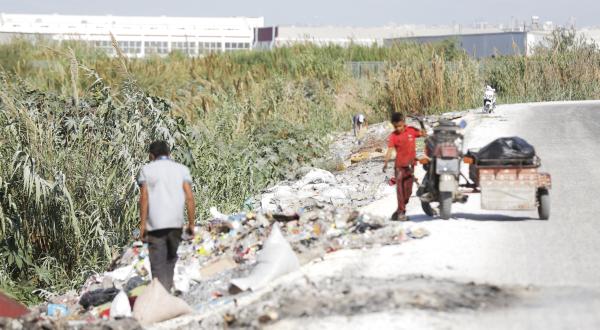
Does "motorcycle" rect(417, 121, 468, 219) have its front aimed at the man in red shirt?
no

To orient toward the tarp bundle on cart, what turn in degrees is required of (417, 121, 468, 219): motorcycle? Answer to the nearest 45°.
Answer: approximately 90° to its right

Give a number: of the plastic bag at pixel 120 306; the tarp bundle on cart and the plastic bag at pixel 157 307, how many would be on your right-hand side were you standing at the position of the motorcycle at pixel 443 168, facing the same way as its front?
1

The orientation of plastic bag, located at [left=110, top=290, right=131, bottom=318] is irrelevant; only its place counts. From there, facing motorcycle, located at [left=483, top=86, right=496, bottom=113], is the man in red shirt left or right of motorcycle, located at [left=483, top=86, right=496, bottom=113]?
right

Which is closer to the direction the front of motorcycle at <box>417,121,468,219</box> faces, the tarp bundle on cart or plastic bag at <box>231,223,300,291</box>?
the tarp bundle on cart

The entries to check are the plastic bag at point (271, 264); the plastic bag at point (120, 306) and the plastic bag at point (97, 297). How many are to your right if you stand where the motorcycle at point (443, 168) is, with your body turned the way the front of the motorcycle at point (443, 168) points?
0

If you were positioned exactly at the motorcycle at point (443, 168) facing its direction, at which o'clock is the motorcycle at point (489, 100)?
the motorcycle at point (489, 100) is roughly at 12 o'clock from the motorcycle at point (443, 168).

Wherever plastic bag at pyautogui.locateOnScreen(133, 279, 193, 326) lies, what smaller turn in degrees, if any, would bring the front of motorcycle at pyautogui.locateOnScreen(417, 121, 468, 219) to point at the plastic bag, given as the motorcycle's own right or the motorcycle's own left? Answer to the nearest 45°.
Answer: approximately 135° to the motorcycle's own left

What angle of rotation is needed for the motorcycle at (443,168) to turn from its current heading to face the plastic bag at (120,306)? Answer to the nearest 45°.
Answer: approximately 135° to its left

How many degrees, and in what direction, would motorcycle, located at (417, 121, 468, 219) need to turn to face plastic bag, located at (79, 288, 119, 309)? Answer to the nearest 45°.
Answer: approximately 90° to its left

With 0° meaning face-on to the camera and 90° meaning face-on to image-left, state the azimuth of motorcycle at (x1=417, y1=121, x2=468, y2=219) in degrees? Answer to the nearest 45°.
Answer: approximately 180°

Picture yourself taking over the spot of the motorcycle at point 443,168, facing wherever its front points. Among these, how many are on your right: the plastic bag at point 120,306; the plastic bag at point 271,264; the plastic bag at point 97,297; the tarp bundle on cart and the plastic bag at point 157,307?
1

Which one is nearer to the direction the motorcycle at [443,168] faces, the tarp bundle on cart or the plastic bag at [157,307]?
the tarp bundle on cart

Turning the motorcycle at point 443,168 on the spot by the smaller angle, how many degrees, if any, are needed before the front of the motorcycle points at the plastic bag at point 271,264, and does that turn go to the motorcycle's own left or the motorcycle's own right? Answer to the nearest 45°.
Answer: approximately 135° to the motorcycle's own left
